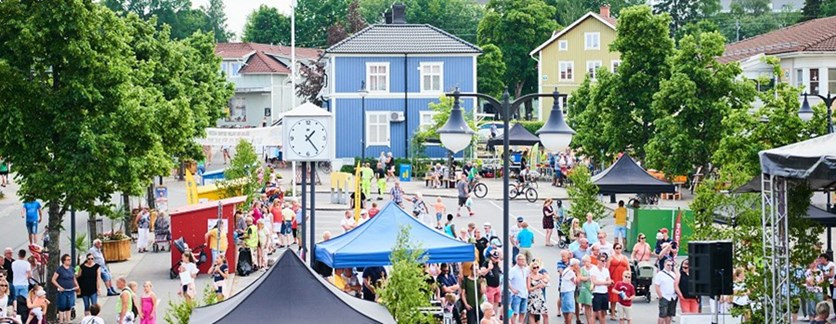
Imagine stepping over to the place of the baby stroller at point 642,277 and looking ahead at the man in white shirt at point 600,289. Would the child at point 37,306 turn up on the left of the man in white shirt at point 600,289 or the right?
right

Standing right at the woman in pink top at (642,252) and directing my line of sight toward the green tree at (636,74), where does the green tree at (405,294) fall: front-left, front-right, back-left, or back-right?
back-left

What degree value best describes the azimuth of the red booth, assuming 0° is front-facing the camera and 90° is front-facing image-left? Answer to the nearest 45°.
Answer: approximately 270°
